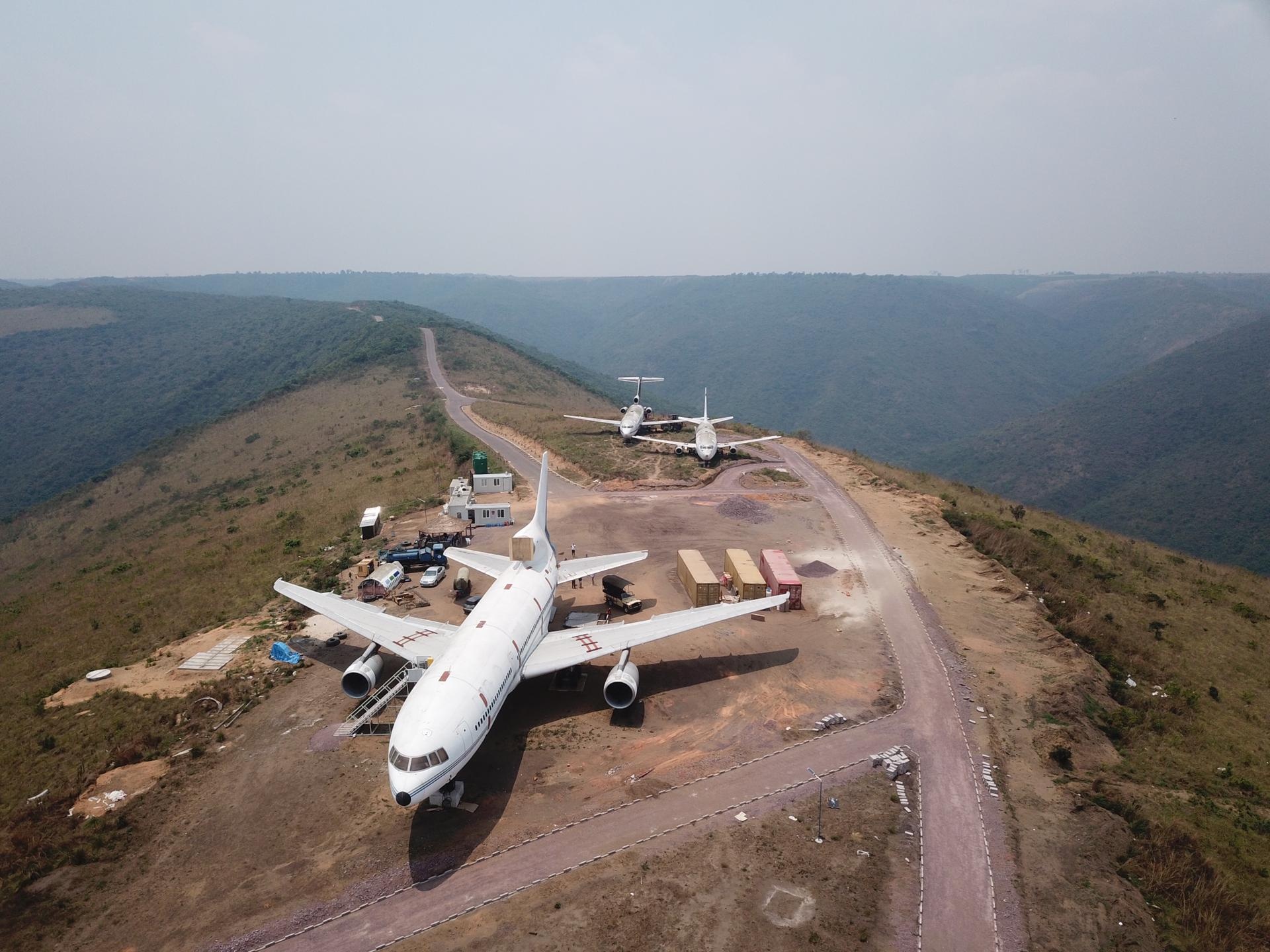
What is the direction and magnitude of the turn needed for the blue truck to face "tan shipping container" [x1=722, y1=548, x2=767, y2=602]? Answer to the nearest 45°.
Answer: approximately 45° to its right

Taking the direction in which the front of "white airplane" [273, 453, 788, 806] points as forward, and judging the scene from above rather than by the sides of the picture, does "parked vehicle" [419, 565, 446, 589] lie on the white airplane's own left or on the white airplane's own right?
on the white airplane's own right

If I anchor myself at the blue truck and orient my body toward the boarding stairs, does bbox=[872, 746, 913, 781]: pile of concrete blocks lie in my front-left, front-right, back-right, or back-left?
front-left

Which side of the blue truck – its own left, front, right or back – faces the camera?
right

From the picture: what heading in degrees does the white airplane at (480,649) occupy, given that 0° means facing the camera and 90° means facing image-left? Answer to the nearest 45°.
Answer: approximately 45°

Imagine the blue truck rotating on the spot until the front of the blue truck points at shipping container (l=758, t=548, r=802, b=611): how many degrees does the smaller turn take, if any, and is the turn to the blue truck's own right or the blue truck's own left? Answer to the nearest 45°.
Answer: approximately 45° to the blue truck's own right

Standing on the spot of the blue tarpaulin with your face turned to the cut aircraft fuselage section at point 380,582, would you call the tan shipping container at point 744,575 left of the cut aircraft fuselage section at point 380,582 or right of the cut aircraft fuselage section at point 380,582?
right
